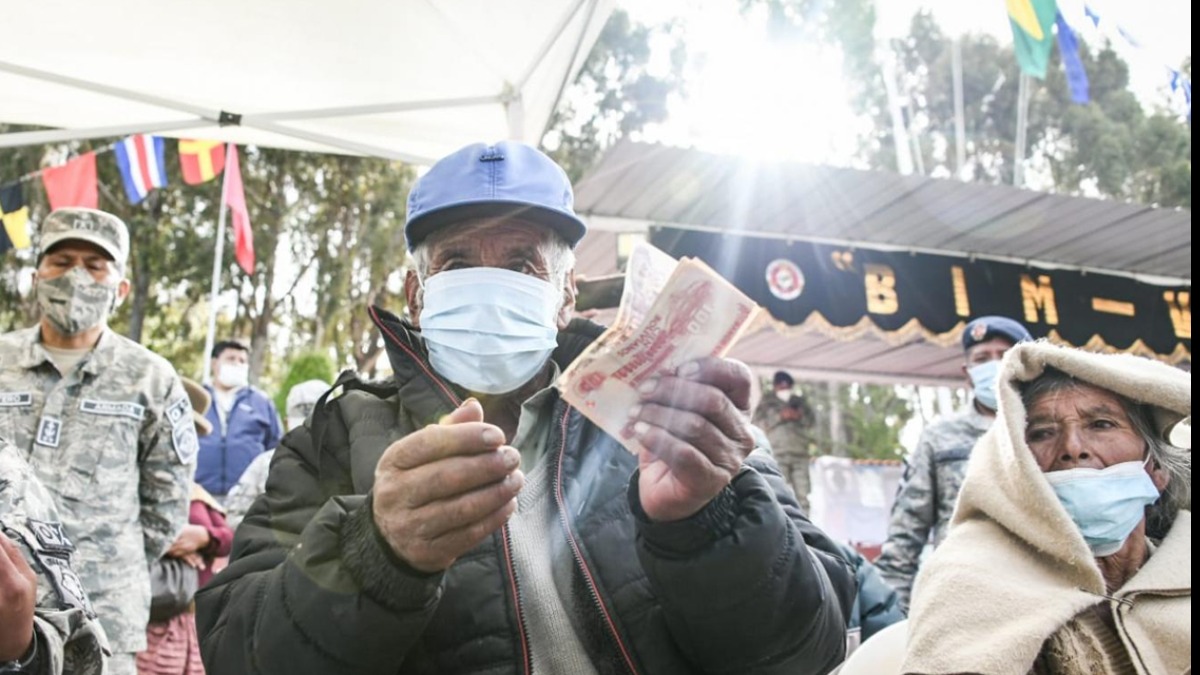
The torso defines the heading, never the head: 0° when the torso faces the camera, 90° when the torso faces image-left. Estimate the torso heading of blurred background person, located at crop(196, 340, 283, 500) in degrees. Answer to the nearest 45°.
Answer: approximately 0°

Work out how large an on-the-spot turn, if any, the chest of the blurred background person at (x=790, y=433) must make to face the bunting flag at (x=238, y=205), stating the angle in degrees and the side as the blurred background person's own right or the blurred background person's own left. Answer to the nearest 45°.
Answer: approximately 90° to the blurred background person's own right
